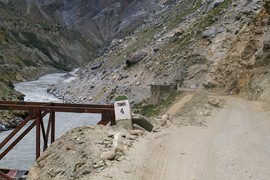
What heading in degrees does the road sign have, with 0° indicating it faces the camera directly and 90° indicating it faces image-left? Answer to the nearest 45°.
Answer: approximately 0°
